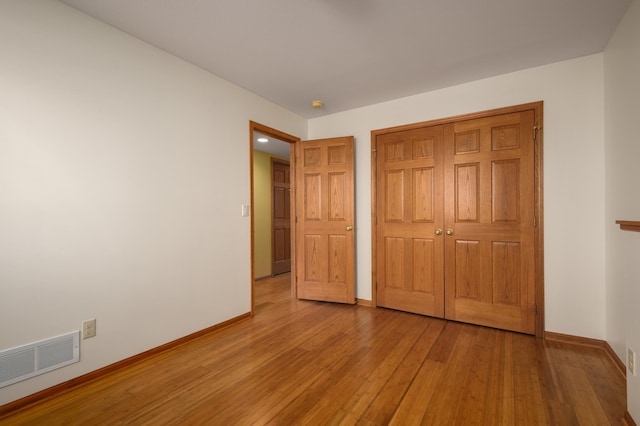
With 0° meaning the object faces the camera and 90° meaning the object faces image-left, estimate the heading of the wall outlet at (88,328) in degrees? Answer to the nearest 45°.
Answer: approximately 315°

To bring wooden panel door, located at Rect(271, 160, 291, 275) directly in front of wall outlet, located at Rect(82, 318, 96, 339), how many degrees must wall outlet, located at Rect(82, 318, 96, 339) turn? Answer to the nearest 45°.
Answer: approximately 90° to its left

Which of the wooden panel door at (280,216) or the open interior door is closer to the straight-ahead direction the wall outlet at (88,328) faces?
the open interior door

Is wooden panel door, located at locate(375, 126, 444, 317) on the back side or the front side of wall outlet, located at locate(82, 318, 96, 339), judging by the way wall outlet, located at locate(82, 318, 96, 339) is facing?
on the front side

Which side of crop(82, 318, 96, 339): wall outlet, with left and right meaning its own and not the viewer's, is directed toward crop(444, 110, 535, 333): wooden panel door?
front
